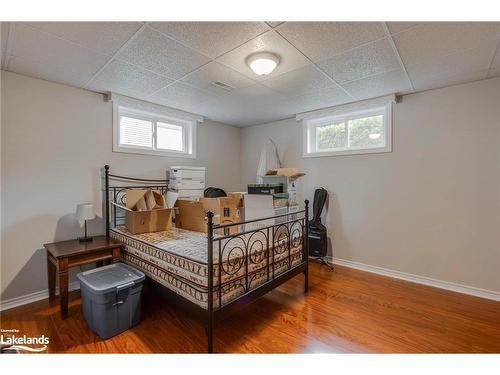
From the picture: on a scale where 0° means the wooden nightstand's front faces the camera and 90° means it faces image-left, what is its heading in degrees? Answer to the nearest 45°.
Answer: approximately 315°

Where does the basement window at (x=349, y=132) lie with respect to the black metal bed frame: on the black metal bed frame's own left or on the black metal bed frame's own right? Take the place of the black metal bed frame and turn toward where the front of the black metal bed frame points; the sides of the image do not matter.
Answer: on the black metal bed frame's own left

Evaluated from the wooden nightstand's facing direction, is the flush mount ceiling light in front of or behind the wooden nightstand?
in front

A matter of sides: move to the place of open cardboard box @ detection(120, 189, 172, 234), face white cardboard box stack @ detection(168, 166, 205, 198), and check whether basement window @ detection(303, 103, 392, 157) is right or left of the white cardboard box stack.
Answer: right

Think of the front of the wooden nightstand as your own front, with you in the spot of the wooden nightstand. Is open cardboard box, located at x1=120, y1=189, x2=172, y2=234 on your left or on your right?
on your left

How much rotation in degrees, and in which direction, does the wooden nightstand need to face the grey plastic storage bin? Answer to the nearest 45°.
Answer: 0° — it already faces it

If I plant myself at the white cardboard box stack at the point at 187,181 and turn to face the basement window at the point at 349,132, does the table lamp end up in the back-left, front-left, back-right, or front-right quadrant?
back-right

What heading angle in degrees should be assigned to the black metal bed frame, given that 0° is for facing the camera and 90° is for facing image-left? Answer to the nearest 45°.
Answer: approximately 315°

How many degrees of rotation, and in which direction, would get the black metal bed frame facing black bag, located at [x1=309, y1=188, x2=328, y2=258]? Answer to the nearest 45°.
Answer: approximately 90° to its left

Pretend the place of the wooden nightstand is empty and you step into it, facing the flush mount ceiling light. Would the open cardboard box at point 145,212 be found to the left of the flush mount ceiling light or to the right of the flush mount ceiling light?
left
